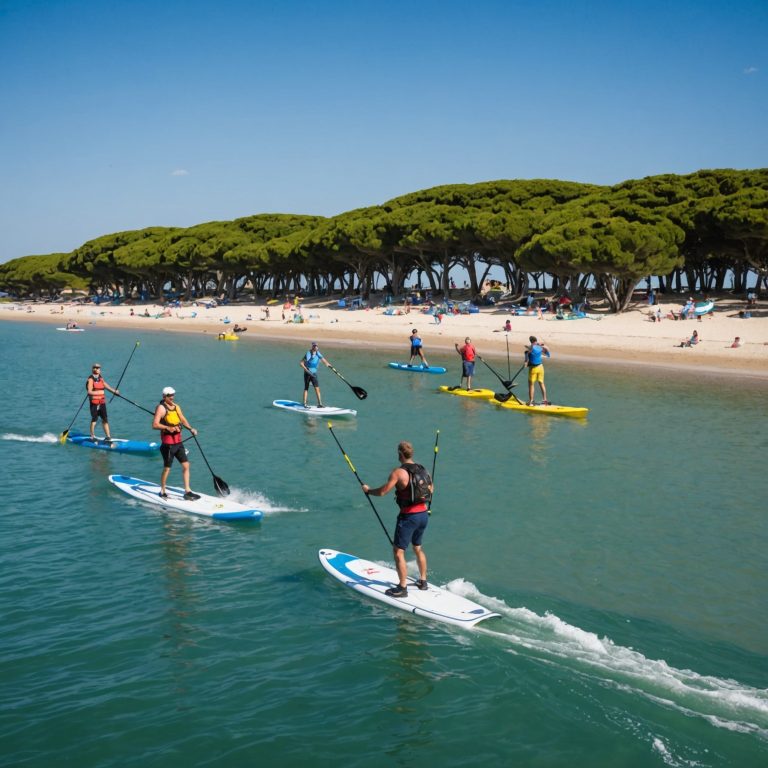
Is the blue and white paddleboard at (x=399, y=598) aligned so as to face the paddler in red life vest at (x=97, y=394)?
yes

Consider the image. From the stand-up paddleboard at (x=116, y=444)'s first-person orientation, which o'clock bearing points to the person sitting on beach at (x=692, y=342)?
The person sitting on beach is roughly at 11 o'clock from the stand-up paddleboard.

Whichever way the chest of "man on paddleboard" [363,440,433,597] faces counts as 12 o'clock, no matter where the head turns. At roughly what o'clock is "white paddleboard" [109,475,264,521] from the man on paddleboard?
The white paddleboard is roughly at 12 o'clock from the man on paddleboard.

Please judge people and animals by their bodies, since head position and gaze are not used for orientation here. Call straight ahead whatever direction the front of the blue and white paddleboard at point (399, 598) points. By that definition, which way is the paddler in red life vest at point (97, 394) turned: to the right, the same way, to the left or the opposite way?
the opposite way

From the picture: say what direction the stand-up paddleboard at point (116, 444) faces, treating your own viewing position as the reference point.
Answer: facing to the right of the viewer

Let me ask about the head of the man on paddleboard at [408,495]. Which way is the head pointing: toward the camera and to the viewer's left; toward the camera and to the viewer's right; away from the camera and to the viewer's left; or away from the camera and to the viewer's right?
away from the camera and to the viewer's left

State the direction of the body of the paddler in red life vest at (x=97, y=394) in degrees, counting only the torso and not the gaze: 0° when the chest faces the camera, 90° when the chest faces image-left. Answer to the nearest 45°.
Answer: approximately 315°

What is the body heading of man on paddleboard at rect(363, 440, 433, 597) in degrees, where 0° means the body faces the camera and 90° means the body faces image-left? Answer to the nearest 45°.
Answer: approximately 135°

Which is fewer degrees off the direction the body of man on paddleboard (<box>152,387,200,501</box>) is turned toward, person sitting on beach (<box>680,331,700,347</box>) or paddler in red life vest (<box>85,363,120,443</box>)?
the person sitting on beach

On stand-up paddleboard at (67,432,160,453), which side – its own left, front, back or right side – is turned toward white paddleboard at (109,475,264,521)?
right
